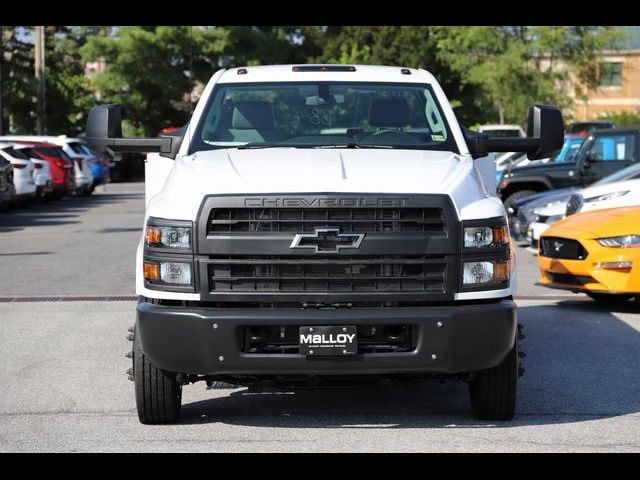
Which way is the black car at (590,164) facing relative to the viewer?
to the viewer's left

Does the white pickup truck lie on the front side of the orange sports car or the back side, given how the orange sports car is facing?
on the front side

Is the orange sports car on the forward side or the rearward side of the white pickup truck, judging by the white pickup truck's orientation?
on the rearward side

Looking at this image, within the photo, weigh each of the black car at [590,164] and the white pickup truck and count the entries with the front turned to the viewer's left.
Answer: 1

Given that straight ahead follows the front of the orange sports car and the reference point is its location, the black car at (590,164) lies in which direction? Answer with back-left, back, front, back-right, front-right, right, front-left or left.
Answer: back-right
